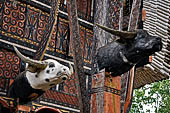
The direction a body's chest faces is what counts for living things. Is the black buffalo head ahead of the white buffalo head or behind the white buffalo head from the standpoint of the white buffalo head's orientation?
ahead

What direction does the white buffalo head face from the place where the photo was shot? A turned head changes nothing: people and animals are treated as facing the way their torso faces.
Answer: facing to the right of the viewer

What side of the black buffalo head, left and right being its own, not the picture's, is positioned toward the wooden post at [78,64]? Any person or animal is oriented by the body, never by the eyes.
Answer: back

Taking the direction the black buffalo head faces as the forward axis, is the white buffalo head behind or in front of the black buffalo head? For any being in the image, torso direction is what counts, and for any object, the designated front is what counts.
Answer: behind

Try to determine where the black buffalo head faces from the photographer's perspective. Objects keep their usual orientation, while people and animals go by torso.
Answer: facing to the right of the viewer

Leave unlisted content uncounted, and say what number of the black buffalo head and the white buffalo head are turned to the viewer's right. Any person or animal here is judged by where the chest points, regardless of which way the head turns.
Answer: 2
